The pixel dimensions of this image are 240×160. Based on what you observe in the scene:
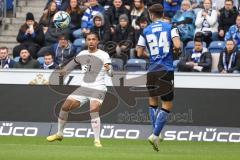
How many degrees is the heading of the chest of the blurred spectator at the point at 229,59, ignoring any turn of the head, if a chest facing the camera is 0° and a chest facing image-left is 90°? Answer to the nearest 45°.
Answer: approximately 0°

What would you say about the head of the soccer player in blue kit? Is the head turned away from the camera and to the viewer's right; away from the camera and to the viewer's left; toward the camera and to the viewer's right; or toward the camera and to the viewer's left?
away from the camera and to the viewer's left

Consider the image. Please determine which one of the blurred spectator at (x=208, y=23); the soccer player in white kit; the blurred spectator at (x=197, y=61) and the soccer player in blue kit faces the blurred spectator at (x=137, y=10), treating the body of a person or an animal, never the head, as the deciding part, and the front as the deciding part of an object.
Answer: the soccer player in blue kit

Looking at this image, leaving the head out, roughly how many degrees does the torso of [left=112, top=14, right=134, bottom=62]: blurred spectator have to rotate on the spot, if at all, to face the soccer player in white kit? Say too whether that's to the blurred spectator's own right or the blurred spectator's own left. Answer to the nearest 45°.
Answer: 0° — they already face them

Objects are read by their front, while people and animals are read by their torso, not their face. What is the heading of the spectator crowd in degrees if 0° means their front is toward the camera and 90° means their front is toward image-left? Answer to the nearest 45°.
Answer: approximately 0°

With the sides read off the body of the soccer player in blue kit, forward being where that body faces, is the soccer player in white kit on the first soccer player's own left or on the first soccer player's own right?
on the first soccer player's own left
